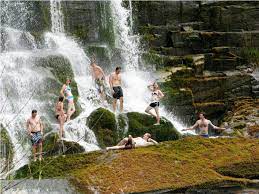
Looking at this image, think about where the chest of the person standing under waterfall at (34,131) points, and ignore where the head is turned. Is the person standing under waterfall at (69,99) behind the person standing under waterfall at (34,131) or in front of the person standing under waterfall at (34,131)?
behind

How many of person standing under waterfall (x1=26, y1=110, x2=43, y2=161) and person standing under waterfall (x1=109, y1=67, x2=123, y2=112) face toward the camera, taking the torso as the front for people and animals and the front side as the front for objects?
2

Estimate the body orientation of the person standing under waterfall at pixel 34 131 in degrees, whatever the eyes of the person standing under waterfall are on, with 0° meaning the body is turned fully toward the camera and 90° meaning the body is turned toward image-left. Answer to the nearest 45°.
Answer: approximately 0°

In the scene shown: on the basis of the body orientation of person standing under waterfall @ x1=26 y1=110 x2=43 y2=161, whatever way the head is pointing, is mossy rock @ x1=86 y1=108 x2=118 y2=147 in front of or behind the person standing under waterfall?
behind

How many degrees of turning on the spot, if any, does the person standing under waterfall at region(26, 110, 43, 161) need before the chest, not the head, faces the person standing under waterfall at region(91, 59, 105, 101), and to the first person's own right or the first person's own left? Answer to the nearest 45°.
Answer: approximately 135° to the first person's own left

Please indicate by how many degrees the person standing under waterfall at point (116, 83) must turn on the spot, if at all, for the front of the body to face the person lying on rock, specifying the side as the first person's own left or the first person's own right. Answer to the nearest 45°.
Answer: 0° — they already face them

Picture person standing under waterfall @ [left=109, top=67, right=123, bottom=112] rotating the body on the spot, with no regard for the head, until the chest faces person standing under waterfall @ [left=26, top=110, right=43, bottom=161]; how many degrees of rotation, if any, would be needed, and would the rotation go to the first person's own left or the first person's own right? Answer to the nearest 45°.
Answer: approximately 45° to the first person's own right
